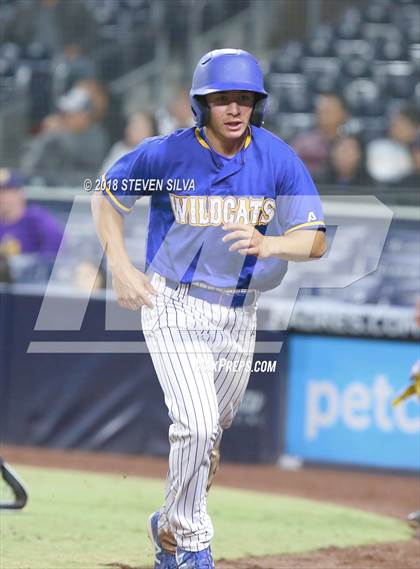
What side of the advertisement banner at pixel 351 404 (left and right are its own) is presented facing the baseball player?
front

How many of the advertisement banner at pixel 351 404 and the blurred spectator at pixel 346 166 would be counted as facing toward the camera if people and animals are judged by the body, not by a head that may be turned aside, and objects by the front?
2

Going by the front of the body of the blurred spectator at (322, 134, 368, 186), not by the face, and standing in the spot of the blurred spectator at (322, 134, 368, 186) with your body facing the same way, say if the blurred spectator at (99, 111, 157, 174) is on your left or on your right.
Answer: on your right
